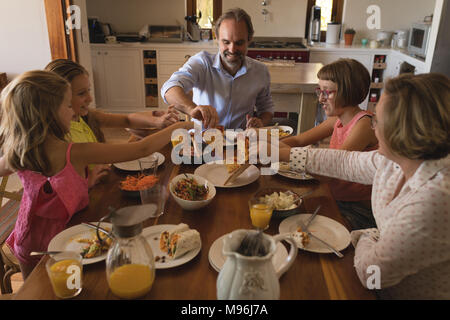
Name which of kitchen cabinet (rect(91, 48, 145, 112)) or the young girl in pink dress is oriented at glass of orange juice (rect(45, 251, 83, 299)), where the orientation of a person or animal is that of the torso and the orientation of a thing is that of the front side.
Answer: the kitchen cabinet

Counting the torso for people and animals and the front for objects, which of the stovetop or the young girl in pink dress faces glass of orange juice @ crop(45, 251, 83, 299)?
the stovetop

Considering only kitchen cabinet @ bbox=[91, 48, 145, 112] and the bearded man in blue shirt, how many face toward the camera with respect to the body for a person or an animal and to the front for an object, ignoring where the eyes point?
2

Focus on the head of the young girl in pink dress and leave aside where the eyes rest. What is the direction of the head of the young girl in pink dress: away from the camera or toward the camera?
away from the camera

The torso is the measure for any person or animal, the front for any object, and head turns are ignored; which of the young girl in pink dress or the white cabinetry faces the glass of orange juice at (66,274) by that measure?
the white cabinetry

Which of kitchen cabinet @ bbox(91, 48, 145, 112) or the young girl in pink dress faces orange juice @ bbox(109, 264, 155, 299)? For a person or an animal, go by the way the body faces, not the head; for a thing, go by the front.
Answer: the kitchen cabinet

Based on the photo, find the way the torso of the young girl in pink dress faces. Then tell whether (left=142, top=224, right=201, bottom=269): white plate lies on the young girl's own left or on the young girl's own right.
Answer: on the young girl's own right

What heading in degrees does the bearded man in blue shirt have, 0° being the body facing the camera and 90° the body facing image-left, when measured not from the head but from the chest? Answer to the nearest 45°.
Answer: approximately 0°
